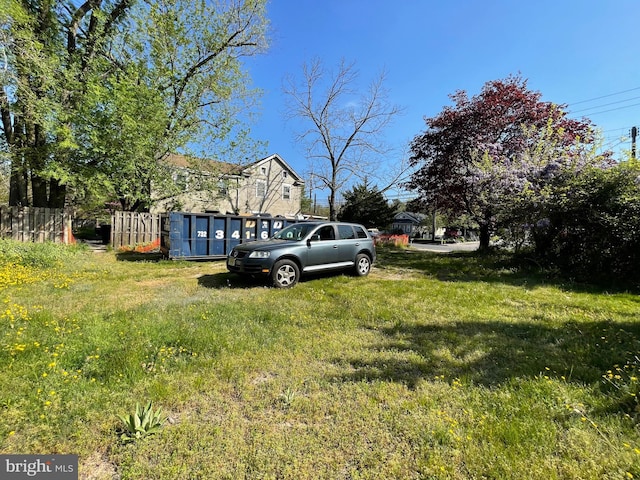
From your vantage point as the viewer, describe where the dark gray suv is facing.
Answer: facing the viewer and to the left of the viewer

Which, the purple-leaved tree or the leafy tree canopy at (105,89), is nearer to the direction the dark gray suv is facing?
the leafy tree canopy

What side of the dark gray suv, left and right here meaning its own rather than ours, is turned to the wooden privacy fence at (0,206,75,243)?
right

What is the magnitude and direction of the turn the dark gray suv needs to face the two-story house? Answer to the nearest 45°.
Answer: approximately 135° to its right

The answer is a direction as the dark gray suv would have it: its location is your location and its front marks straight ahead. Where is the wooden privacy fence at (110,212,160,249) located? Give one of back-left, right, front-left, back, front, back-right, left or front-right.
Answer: right

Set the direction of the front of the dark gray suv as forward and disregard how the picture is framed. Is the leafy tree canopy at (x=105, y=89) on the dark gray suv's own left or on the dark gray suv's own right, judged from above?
on the dark gray suv's own right

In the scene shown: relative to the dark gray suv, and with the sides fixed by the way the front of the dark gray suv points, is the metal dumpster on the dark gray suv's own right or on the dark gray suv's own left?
on the dark gray suv's own right

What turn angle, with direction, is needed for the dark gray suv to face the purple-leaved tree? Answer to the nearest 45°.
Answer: approximately 180°

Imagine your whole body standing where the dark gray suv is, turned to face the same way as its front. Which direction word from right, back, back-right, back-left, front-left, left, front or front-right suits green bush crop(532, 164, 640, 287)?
back-left
